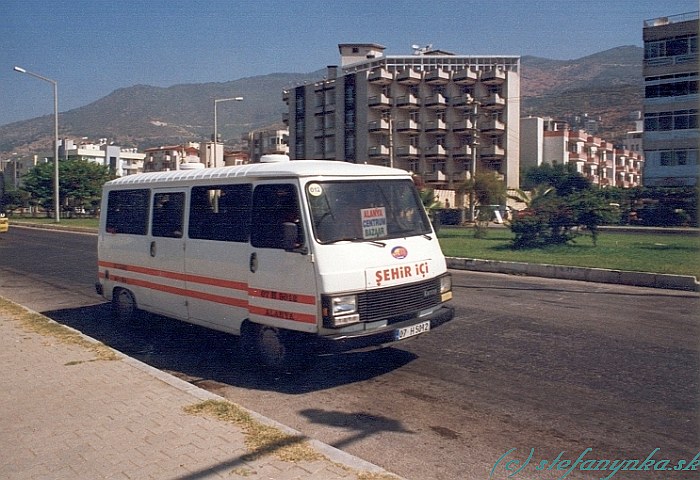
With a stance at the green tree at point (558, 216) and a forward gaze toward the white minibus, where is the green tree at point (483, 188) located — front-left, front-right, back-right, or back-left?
back-right

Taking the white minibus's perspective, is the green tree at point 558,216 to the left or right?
on its left

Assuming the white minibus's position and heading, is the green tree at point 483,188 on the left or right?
on its left

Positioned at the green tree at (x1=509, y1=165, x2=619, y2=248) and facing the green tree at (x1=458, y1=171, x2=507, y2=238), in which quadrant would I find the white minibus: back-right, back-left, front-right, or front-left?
back-left

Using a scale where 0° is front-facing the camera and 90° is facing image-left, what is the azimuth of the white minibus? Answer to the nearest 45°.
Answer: approximately 315°
